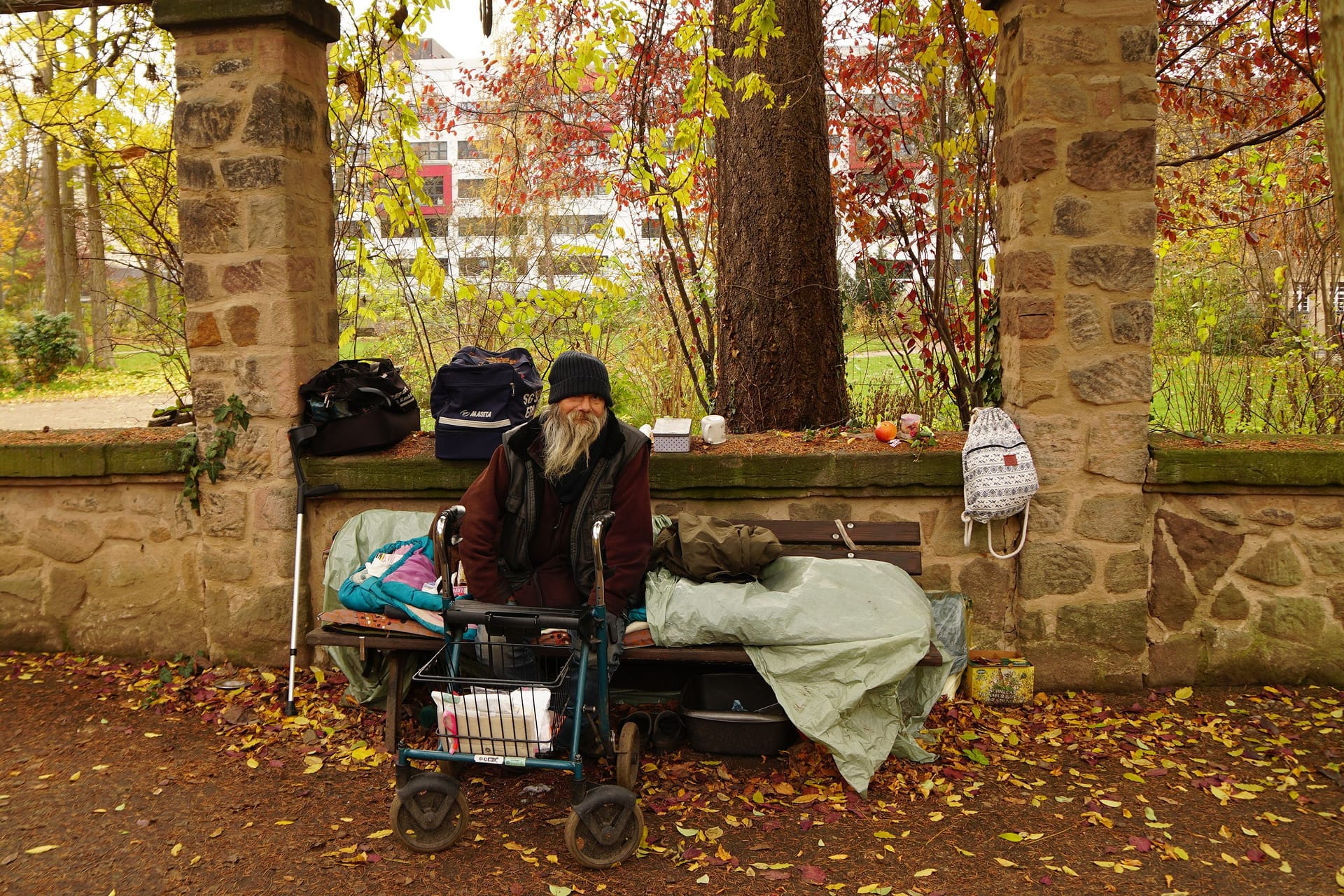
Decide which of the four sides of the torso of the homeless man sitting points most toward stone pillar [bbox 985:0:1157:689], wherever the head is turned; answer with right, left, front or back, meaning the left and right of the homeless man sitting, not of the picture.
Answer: left

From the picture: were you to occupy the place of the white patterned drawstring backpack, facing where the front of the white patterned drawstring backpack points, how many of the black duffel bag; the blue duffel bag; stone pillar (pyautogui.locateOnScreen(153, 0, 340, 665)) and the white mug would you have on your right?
4

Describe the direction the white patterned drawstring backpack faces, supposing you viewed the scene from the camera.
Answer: facing the viewer

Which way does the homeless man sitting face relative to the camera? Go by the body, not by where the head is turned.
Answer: toward the camera

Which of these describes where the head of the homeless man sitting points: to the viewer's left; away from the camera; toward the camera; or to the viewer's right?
toward the camera

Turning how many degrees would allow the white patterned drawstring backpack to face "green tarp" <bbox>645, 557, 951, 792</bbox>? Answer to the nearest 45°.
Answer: approximately 45° to its right

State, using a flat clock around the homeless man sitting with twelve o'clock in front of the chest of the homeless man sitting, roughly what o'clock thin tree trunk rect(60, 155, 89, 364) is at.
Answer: The thin tree trunk is roughly at 5 o'clock from the homeless man sitting.

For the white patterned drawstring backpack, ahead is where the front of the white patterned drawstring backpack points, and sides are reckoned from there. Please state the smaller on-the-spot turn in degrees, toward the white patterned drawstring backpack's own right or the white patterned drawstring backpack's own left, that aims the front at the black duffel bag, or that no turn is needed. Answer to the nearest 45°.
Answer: approximately 90° to the white patterned drawstring backpack's own right

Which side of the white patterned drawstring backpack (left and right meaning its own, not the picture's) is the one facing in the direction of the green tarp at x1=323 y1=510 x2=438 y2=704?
right

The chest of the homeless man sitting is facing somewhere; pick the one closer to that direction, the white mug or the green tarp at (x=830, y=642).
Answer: the green tarp

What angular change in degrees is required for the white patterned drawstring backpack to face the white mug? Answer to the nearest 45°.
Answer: approximately 90° to its right

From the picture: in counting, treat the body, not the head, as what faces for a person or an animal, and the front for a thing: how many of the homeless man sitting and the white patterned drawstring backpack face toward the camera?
2

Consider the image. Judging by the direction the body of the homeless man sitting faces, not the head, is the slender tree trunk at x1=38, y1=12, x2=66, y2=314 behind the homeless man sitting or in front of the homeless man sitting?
behind

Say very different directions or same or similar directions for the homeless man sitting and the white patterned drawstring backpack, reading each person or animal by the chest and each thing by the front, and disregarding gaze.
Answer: same or similar directions

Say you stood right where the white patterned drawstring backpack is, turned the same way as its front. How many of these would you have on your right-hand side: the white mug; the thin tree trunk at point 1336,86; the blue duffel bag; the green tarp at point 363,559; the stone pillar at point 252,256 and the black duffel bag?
5
